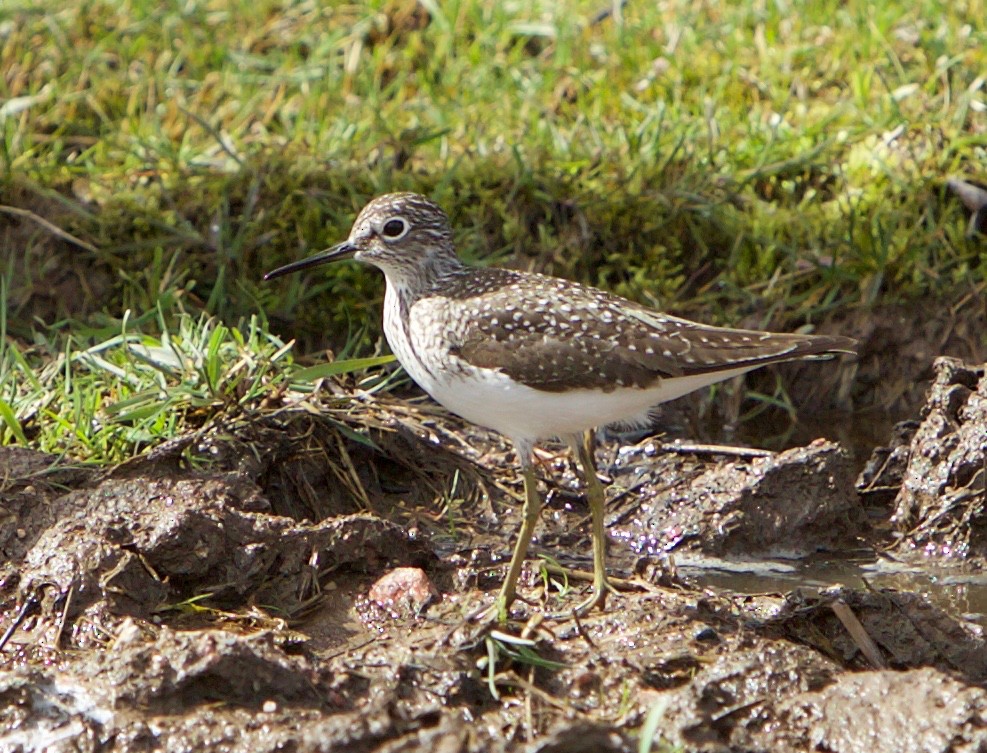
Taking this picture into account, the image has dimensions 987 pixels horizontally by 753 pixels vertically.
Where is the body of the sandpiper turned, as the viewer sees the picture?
to the viewer's left
